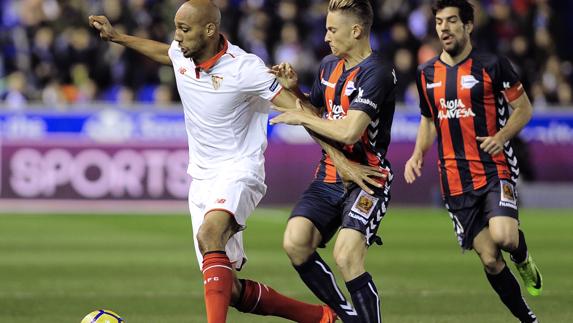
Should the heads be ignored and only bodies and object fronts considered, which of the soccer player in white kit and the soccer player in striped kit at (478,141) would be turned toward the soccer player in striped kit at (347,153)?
the soccer player in striped kit at (478,141)

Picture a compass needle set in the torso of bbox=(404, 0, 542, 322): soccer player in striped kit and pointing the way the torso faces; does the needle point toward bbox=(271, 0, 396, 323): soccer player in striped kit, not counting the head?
yes

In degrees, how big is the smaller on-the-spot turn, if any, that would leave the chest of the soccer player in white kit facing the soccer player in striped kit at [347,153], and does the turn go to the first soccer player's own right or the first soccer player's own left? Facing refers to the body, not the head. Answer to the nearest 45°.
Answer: approximately 135° to the first soccer player's own left

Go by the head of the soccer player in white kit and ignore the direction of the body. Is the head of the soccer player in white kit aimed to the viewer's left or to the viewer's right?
to the viewer's left
